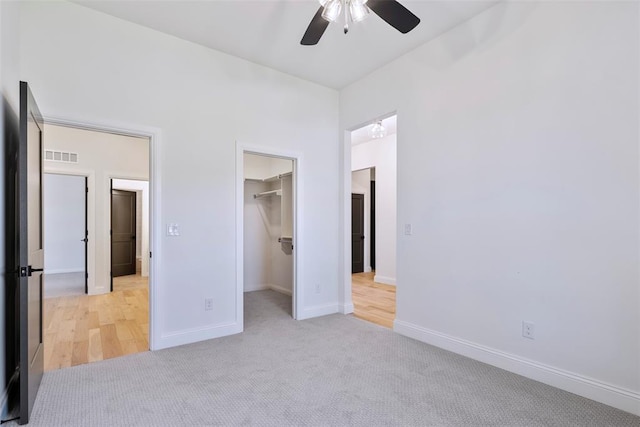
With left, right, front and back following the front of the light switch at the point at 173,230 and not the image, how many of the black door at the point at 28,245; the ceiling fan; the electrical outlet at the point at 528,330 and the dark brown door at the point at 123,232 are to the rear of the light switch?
1

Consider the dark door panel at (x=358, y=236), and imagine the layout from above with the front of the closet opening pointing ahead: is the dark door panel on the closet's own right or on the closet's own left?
on the closet's own left

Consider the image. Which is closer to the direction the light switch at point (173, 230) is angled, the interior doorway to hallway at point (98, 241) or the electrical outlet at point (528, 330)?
the electrical outlet

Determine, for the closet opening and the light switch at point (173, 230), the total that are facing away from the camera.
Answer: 0

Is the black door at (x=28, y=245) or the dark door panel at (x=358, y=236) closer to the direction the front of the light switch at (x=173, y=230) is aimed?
the black door

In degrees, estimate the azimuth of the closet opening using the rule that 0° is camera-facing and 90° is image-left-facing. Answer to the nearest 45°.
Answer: approximately 315°

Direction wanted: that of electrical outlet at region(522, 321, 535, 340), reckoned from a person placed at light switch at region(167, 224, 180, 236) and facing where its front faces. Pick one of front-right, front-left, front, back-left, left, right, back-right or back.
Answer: front-left

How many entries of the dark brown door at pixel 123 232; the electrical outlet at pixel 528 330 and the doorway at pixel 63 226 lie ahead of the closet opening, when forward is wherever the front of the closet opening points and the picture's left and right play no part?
1

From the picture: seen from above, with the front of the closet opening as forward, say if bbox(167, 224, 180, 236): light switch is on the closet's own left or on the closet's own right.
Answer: on the closet's own right

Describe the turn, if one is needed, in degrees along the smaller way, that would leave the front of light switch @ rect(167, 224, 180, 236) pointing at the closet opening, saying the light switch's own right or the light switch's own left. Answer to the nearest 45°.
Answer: approximately 135° to the light switch's own left
